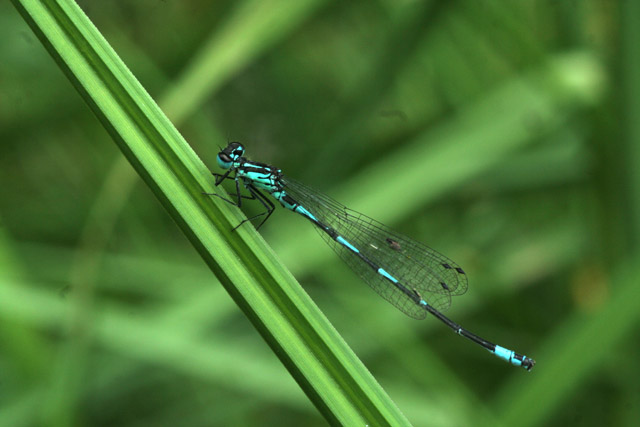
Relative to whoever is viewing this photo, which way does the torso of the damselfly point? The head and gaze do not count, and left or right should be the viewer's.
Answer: facing to the left of the viewer
